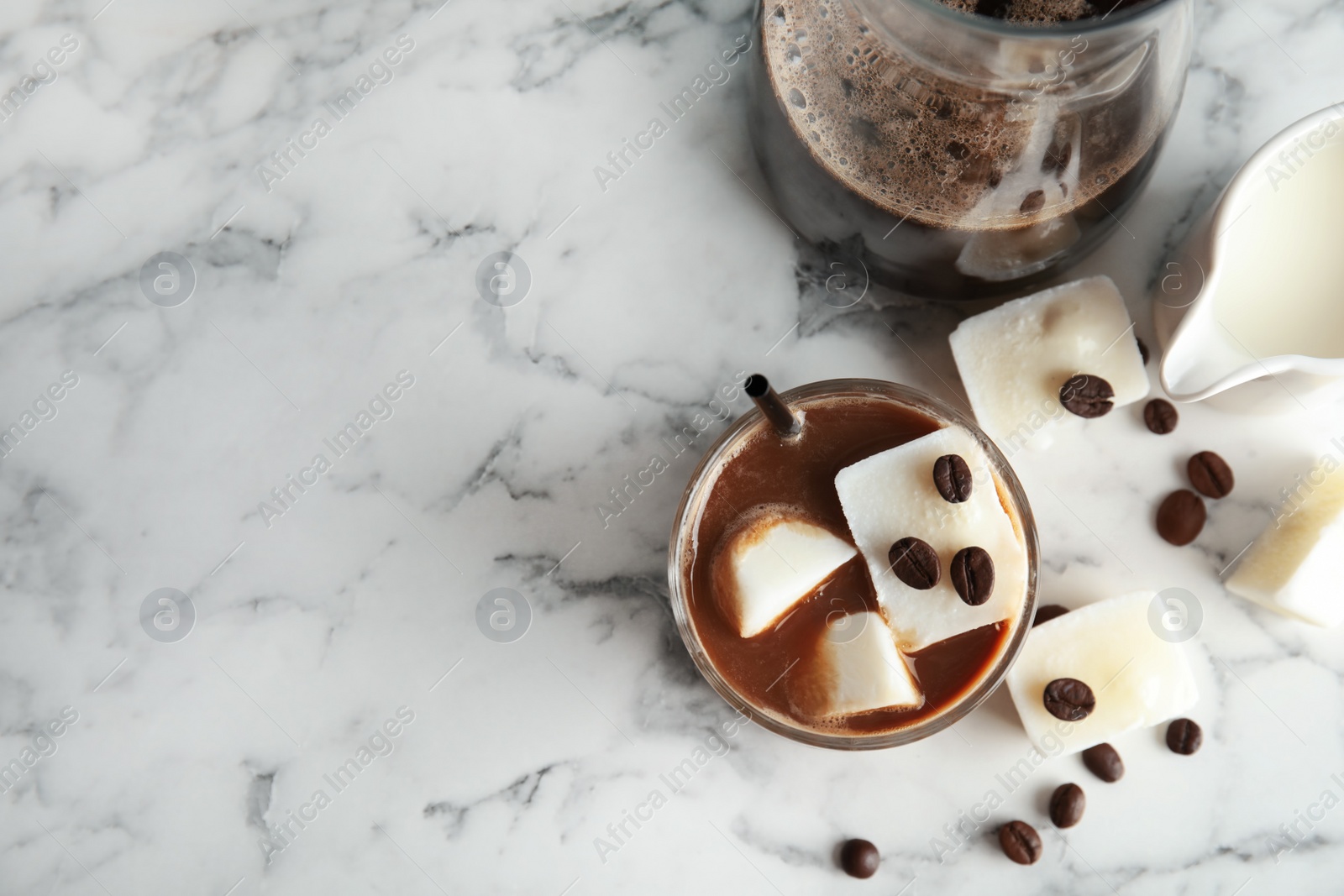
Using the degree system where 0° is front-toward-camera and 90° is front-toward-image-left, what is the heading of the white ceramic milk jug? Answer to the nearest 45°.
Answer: approximately 45°
